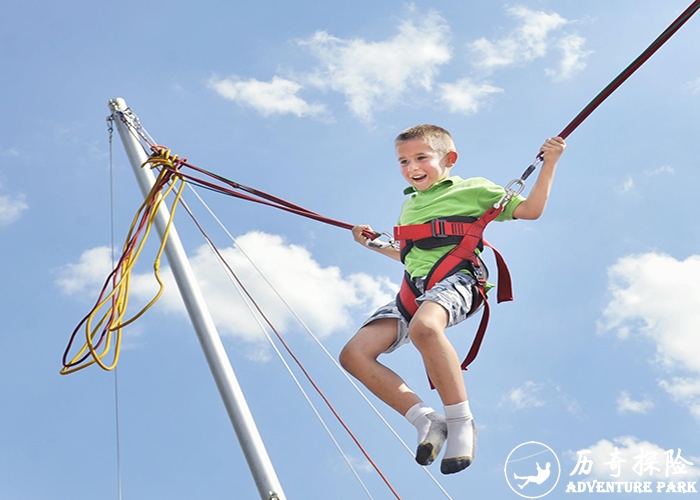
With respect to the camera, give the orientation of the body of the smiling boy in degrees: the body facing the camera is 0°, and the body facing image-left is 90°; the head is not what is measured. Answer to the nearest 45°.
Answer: approximately 45°

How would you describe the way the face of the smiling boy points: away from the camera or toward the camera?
toward the camera

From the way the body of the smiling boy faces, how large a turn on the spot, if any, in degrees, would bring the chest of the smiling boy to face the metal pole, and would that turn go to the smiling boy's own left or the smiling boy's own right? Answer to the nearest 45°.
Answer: approximately 90° to the smiling boy's own right
